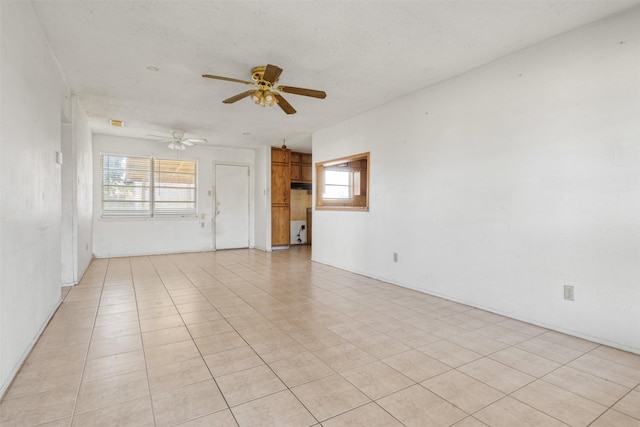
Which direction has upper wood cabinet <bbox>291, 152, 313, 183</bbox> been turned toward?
toward the camera

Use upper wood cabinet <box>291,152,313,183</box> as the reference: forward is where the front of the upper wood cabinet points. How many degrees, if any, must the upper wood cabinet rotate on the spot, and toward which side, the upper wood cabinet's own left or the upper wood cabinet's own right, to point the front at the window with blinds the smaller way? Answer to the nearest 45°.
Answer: approximately 90° to the upper wood cabinet's own right

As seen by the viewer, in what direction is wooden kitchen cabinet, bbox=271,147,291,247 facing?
toward the camera

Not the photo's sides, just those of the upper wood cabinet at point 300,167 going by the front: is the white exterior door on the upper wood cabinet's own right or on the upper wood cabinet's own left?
on the upper wood cabinet's own right

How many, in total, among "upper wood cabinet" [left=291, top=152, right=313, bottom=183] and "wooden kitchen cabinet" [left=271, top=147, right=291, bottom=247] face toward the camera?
2

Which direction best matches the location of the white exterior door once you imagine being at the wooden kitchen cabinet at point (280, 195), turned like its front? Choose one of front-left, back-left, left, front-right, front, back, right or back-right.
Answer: right

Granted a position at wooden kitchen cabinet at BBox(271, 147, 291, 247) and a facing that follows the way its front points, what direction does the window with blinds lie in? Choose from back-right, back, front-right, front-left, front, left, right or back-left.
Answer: right
